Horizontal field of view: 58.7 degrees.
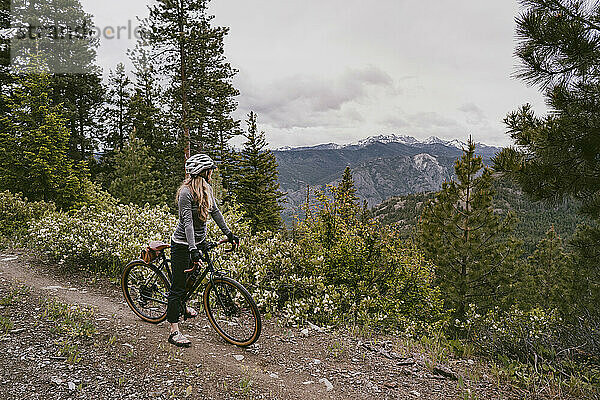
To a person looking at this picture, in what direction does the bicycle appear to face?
facing the viewer and to the right of the viewer

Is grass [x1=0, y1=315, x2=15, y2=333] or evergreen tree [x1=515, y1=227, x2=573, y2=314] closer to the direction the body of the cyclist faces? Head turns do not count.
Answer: the evergreen tree

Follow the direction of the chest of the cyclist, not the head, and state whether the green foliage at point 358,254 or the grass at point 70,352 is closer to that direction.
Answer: the green foliage

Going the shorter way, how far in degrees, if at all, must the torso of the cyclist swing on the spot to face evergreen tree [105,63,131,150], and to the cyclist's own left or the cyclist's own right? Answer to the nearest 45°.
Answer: approximately 90° to the cyclist's own left

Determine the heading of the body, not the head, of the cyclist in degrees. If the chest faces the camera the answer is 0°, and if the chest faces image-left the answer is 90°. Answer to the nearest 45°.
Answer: approximately 270°

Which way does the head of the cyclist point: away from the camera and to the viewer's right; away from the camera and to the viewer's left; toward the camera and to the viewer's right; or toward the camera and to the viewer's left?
away from the camera and to the viewer's right

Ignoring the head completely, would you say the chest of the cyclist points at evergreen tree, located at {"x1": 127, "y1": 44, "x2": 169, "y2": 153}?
no

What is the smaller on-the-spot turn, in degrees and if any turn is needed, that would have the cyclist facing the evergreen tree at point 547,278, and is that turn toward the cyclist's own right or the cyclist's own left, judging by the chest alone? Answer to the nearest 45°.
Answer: approximately 45° to the cyclist's own left

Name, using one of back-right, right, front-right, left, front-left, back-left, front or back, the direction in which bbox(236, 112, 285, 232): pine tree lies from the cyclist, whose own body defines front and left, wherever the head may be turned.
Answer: left

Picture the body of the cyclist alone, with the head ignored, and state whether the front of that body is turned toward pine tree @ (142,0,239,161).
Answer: no

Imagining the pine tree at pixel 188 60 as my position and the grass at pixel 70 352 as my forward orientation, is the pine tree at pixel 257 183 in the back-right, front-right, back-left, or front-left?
back-left

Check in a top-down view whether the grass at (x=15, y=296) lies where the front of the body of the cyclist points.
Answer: no

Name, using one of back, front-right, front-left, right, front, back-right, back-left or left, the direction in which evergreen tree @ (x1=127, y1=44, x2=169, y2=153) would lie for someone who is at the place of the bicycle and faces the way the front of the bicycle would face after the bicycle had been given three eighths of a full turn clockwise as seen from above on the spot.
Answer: right
